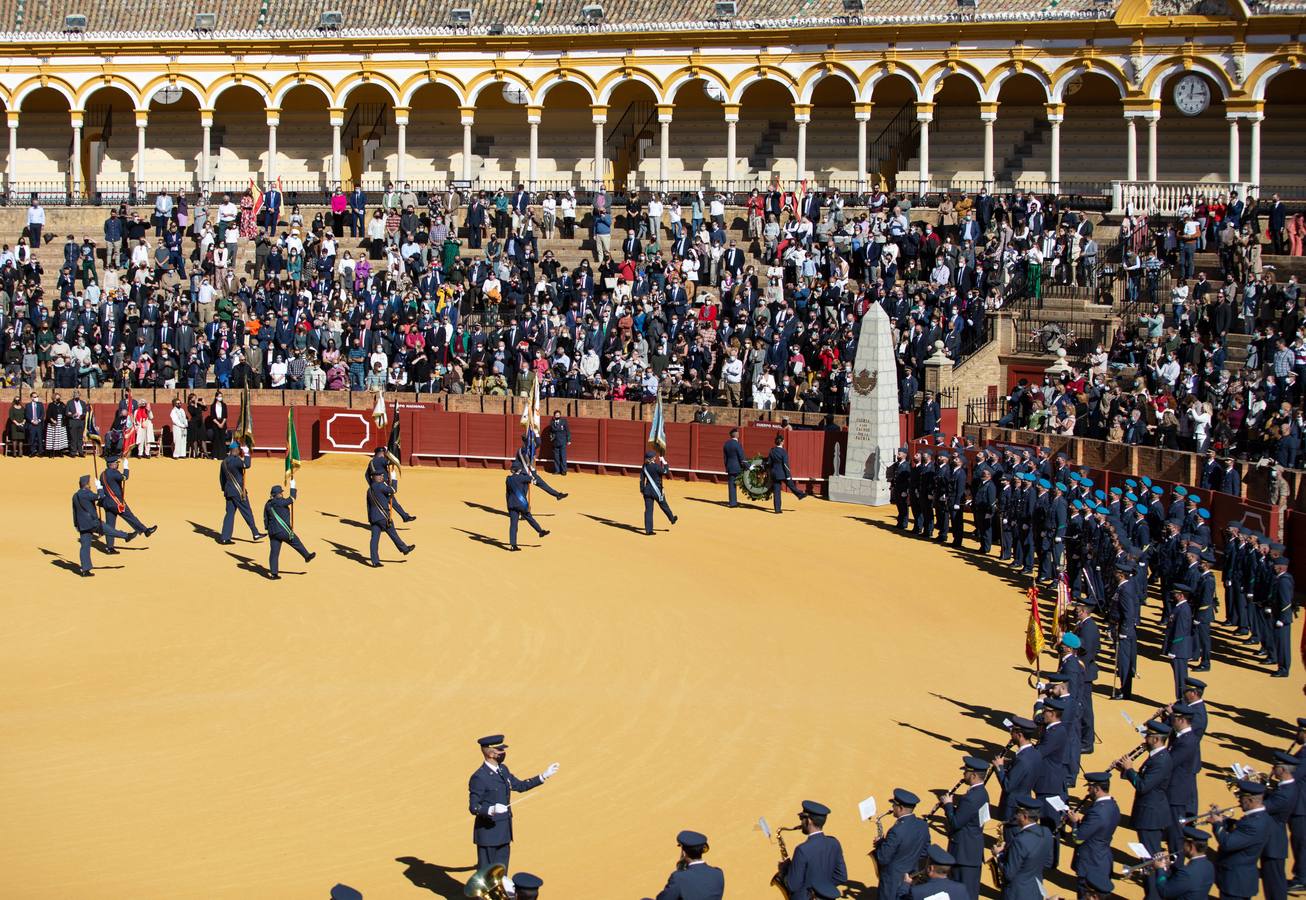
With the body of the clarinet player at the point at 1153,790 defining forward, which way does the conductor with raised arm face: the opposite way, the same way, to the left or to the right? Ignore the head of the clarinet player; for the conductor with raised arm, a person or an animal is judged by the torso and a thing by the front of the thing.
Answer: the opposite way

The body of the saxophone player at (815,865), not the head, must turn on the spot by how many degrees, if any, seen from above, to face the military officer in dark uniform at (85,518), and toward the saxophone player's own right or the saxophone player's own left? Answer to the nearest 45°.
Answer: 0° — they already face them

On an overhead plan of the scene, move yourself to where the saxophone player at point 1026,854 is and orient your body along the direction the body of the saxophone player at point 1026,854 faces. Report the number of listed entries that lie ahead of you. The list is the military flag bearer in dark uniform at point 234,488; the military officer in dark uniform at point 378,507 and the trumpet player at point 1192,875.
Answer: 2

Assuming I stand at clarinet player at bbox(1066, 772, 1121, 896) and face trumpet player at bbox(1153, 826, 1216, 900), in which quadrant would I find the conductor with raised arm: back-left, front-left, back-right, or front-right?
back-right

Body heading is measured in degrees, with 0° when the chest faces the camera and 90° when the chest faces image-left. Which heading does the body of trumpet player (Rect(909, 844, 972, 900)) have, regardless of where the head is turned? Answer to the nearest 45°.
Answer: approximately 135°

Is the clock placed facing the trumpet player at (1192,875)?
yes

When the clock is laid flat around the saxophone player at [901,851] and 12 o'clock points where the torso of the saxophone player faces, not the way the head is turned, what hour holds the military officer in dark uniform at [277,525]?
The military officer in dark uniform is roughly at 12 o'clock from the saxophone player.

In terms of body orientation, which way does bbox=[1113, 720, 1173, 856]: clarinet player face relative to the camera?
to the viewer's left

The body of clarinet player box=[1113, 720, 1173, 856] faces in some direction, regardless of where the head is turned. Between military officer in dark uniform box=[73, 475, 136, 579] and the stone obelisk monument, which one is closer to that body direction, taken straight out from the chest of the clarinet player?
the military officer in dark uniform

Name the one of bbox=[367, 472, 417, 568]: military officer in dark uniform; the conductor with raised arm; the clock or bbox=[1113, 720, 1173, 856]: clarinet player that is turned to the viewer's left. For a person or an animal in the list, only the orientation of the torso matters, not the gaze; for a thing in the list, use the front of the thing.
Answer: the clarinet player

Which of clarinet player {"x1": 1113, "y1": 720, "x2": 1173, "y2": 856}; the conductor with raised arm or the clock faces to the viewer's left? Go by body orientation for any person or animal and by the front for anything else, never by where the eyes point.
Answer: the clarinet player

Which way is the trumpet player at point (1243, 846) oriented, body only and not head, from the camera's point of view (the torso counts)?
to the viewer's left

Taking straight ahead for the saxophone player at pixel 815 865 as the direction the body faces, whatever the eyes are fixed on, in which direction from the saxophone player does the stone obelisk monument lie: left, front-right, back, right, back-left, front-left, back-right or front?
front-right
